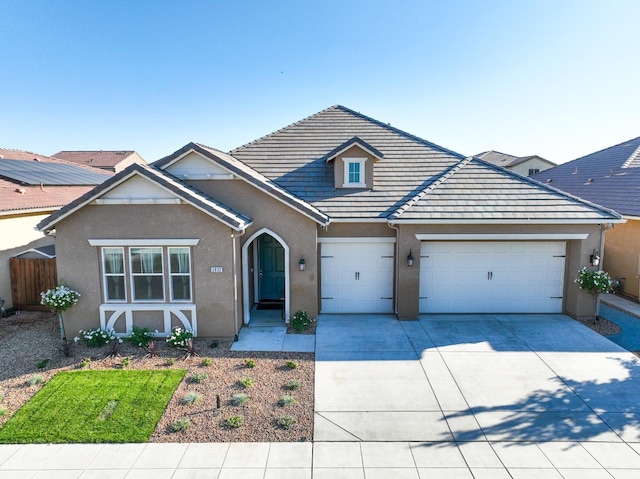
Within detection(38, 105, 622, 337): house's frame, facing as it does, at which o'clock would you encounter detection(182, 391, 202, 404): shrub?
The shrub is roughly at 1 o'clock from the house.

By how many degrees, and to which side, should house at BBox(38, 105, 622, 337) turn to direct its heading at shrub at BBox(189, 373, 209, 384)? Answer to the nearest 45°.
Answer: approximately 45° to its right

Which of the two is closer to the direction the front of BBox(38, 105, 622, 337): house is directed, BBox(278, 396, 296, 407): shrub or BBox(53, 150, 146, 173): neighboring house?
the shrub

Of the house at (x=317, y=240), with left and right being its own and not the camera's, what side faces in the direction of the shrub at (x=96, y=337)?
right

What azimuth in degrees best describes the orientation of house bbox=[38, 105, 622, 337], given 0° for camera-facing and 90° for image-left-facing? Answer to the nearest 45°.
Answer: approximately 0°

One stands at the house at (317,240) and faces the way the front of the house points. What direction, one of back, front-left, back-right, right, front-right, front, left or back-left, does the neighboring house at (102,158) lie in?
back-right

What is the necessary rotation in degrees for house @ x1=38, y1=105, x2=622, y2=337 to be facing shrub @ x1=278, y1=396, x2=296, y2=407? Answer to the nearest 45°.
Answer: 0° — it already faces it

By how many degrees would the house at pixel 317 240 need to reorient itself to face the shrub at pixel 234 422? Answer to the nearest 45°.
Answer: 0° — it already faces it

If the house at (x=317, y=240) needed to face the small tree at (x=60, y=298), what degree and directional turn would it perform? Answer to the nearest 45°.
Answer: approximately 90° to its right

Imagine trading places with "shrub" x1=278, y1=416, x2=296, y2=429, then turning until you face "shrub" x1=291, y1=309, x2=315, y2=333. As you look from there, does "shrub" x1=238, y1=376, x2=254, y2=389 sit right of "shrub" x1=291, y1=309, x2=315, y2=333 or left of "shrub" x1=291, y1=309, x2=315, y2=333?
left

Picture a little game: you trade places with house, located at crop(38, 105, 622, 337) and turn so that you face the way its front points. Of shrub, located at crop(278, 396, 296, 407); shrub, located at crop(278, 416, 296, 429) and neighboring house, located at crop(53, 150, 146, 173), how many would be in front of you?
2

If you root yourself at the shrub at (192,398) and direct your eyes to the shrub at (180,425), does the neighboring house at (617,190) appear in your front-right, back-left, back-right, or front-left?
back-left

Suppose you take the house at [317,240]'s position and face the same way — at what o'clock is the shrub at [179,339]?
The shrub is roughly at 2 o'clock from the house.
